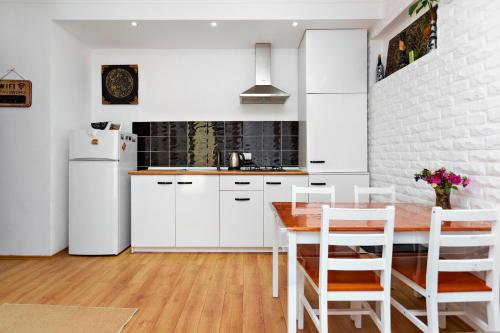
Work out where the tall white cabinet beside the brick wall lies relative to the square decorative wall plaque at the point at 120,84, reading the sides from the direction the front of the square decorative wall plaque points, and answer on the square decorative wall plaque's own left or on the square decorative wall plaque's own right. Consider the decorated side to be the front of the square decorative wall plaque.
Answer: on the square decorative wall plaque's own left

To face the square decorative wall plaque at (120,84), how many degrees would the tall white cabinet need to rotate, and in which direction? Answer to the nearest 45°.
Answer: approximately 90° to its right

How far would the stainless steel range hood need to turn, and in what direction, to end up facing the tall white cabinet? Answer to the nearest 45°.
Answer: approximately 45° to its left

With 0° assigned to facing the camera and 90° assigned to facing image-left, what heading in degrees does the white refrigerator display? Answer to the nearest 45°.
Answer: approximately 0°

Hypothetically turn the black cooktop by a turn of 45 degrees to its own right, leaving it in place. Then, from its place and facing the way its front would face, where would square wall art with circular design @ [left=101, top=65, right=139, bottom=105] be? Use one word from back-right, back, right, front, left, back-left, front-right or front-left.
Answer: front-right

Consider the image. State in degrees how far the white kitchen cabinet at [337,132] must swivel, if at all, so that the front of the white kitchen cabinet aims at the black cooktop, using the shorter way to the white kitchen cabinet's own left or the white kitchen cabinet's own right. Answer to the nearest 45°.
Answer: approximately 90° to the white kitchen cabinet's own right

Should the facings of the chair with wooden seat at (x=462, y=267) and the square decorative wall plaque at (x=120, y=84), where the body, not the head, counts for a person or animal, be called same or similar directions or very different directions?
very different directions
